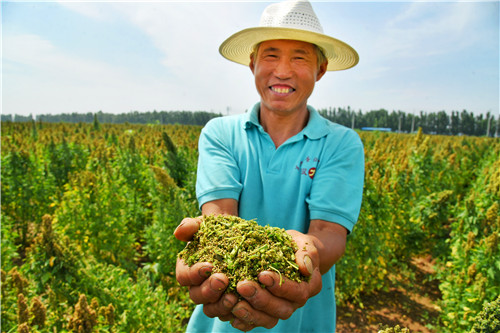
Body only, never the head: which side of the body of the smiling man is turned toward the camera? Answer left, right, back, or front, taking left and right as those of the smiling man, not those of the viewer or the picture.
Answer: front

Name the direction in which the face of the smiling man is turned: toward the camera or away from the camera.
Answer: toward the camera
